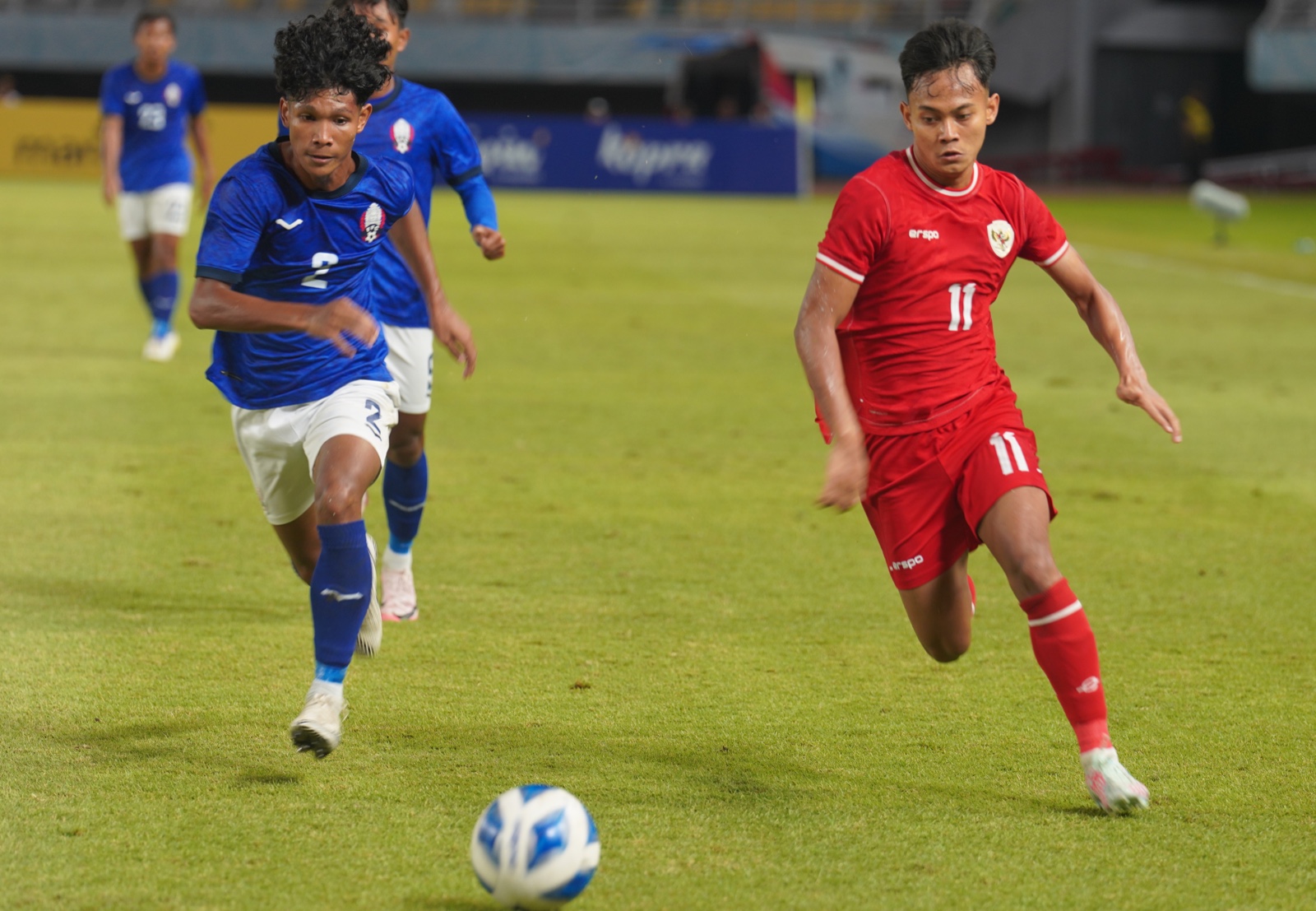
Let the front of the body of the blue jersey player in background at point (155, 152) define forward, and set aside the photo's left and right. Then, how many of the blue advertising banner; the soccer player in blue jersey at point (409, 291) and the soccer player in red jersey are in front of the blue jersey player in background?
2

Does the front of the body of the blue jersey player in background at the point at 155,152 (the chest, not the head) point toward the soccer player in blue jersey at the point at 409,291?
yes

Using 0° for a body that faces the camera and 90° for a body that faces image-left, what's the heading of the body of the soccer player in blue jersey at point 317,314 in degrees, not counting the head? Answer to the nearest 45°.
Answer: approximately 0°

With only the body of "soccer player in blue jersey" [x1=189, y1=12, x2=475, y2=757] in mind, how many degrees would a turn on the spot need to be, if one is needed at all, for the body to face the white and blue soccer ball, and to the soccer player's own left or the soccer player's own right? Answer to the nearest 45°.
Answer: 0° — they already face it

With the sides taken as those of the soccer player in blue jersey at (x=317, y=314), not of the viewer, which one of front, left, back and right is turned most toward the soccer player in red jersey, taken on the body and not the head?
left

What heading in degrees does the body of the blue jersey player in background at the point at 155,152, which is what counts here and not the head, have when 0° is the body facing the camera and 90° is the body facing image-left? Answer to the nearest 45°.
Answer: approximately 0°

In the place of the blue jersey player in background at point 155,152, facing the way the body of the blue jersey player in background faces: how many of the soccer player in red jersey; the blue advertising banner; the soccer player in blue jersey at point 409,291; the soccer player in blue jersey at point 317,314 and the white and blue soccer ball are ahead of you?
4

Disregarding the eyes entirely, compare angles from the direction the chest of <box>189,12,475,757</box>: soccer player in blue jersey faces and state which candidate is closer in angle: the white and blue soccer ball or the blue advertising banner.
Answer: the white and blue soccer ball
